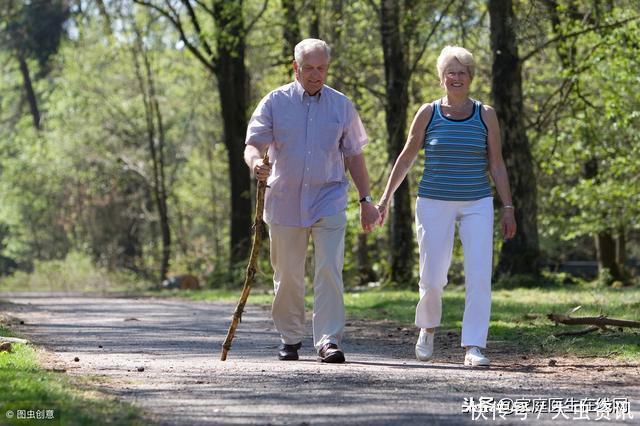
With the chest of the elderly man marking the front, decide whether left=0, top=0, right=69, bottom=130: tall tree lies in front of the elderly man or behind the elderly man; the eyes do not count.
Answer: behind

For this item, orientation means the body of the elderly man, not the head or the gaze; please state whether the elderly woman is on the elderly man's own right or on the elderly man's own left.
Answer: on the elderly man's own left

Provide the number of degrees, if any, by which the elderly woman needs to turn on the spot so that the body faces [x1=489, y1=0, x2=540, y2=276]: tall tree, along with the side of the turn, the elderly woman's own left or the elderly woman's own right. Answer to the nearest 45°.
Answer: approximately 180°

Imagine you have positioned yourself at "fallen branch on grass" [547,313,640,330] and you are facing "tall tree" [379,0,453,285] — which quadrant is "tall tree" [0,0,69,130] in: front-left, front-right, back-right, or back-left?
front-left

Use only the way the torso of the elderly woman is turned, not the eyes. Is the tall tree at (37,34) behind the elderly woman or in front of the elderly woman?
behind

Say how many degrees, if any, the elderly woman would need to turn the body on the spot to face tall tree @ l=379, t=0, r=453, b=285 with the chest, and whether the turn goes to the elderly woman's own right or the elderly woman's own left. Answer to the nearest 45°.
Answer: approximately 180°

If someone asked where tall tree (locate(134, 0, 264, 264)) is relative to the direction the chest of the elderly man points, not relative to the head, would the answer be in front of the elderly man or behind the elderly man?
behind

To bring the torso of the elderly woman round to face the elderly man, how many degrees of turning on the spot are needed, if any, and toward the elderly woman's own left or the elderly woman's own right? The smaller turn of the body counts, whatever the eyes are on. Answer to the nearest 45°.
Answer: approximately 90° to the elderly woman's own right

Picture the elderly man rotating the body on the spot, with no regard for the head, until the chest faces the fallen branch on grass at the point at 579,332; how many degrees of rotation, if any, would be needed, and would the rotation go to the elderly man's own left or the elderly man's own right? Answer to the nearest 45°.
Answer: approximately 135° to the elderly man's own left

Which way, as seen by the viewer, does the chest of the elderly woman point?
toward the camera

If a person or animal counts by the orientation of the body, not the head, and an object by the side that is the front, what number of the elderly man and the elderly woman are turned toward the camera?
2

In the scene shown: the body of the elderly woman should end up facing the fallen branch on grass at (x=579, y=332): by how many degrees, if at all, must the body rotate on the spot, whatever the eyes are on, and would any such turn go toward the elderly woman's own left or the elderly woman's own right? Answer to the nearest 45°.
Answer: approximately 135° to the elderly woman's own left

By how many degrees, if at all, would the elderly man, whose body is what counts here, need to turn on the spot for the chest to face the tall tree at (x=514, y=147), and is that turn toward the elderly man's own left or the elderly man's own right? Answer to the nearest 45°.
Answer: approximately 180°
